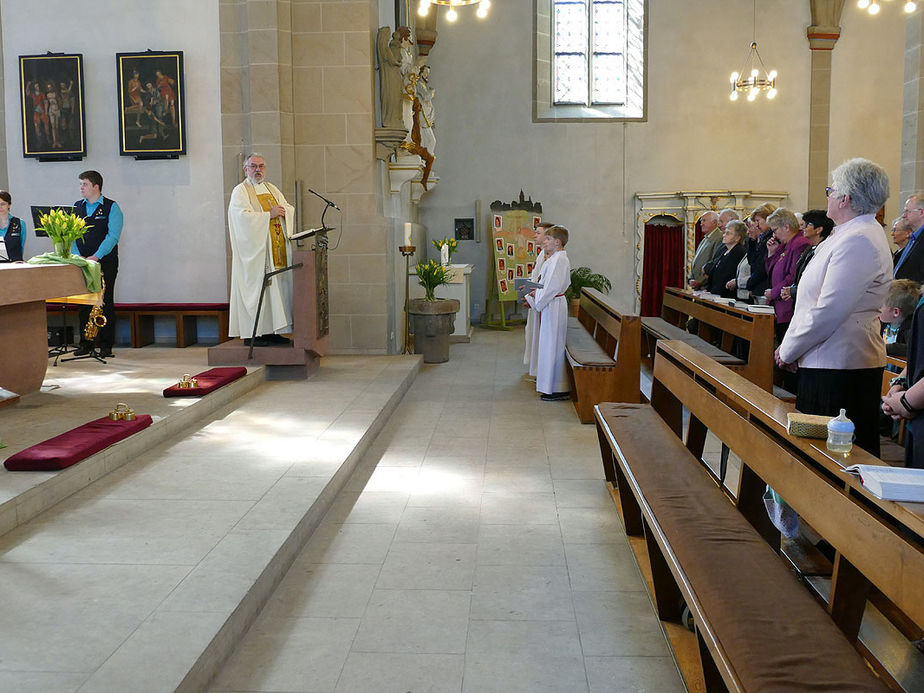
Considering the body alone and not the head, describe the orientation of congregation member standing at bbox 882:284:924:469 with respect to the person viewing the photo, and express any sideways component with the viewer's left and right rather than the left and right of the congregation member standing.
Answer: facing to the left of the viewer

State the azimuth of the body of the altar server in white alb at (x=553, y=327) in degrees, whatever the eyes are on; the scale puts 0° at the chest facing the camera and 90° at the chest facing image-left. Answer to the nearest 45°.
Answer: approximately 90°

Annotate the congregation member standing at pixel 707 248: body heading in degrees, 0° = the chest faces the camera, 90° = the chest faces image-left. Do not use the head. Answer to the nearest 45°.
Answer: approximately 90°

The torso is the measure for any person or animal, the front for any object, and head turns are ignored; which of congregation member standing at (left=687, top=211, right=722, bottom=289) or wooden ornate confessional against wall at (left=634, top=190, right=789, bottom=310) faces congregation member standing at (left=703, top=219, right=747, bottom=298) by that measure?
the wooden ornate confessional against wall

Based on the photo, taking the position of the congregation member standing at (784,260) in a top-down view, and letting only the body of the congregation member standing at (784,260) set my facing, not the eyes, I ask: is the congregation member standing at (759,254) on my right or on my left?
on my right

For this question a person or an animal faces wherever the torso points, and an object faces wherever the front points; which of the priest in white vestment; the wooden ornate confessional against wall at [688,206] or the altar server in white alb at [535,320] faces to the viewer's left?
the altar server in white alb

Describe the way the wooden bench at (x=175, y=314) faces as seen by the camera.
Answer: facing the viewer

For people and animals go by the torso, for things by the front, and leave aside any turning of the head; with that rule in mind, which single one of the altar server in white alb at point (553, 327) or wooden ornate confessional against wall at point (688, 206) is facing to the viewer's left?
the altar server in white alb

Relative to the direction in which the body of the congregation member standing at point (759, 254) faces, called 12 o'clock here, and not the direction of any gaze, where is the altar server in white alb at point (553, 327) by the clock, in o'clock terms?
The altar server in white alb is roughly at 11 o'clock from the congregation member standing.

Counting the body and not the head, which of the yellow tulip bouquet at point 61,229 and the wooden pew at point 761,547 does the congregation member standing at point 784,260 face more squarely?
the yellow tulip bouquet

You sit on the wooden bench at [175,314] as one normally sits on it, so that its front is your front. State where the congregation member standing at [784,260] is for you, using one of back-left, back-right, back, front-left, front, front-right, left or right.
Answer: front-left

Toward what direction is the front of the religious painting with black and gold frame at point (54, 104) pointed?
toward the camera

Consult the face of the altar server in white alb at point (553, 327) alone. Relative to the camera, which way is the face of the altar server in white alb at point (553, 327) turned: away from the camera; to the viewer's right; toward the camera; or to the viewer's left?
to the viewer's left

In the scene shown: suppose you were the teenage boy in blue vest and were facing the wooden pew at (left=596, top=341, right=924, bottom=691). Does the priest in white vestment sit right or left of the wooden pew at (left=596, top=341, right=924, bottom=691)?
left

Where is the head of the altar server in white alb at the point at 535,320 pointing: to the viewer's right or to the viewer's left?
to the viewer's left

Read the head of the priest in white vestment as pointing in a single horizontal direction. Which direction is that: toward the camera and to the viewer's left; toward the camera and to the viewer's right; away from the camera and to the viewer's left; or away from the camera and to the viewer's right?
toward the camera and to the viewer's right

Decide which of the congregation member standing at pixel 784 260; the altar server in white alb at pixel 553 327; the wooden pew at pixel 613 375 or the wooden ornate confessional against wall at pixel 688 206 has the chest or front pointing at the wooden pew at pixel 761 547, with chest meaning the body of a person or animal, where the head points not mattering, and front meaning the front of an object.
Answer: the wooden ornate confessional against wall

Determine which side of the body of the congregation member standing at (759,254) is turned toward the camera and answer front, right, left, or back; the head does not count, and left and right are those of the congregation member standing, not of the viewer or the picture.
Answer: left

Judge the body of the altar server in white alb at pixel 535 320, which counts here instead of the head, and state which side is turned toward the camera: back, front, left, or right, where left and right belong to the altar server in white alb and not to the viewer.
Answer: left
